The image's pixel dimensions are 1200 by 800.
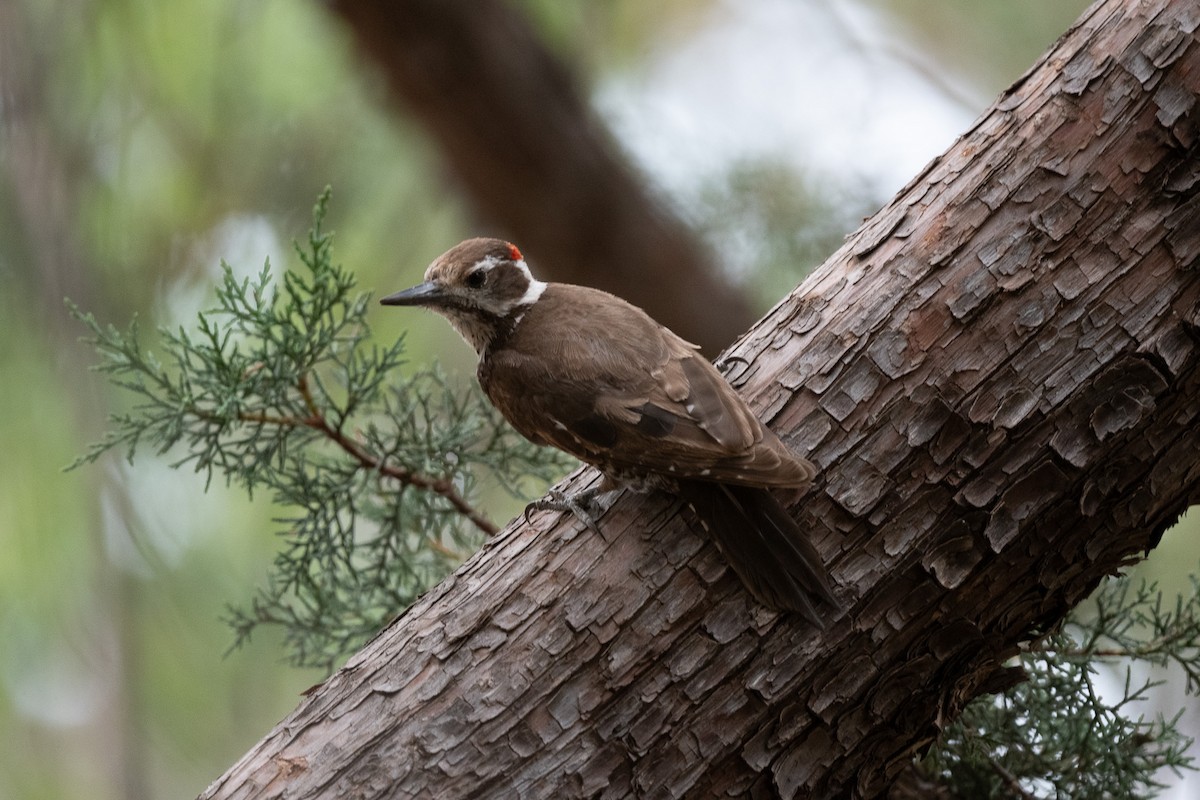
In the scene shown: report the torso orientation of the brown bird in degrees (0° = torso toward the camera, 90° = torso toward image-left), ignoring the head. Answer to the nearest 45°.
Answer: approximately 90°
